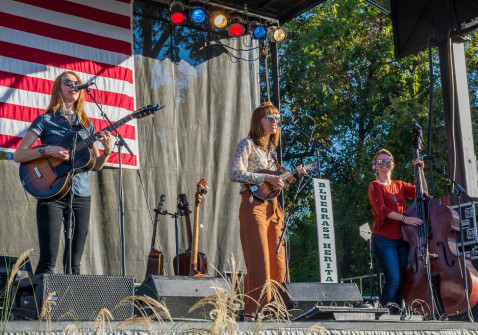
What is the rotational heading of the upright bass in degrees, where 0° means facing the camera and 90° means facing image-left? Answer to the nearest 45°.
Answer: approximately 45°

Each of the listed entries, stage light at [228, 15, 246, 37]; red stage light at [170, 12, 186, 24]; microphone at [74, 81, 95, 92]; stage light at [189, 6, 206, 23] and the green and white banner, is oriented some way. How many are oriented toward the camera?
4

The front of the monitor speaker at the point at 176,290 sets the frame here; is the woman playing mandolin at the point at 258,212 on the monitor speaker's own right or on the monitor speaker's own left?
on the monitor speaker's own right

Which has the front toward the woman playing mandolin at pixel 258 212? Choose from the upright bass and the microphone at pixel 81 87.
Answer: the upright bass

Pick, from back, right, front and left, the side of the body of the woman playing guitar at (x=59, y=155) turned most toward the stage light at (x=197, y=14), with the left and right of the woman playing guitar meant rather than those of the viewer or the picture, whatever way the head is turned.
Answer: left

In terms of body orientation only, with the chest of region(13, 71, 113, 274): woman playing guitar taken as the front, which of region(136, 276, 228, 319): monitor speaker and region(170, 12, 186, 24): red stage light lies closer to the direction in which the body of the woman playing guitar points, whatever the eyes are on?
the monitor speaker
